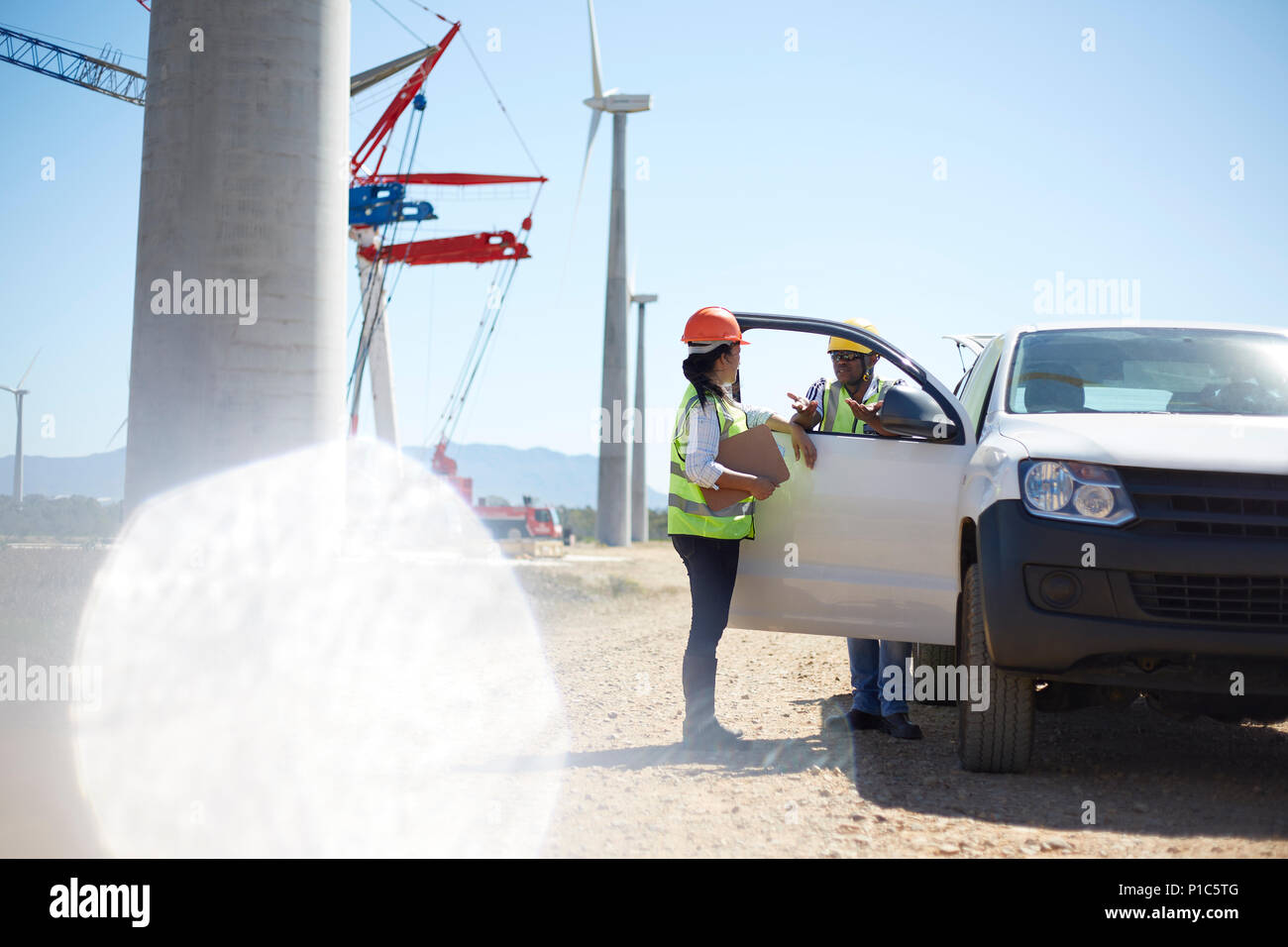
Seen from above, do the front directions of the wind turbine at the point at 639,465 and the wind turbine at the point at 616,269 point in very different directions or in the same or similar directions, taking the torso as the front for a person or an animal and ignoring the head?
same or similar directions

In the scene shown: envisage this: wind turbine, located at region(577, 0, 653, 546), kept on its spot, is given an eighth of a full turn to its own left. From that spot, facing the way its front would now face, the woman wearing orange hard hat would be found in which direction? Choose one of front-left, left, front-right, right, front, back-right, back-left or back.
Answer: front-left

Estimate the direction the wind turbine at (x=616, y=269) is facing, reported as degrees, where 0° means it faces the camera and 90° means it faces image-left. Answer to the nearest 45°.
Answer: approximately 90°

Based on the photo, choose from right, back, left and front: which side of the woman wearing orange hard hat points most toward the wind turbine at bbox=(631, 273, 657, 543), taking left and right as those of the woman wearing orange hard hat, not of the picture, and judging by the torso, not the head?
left

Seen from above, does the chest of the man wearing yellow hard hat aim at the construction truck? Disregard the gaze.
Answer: no

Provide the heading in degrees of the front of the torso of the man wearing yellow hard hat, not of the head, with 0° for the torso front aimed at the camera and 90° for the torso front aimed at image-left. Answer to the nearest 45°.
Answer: approximately 45°

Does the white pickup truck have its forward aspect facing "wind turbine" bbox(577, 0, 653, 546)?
no

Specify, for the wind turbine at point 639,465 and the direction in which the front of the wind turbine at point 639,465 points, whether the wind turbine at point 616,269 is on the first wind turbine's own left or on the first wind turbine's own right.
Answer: on the first wind turbine's own left

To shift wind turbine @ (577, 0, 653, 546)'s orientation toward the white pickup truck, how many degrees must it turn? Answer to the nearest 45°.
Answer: approximately 90° to its left

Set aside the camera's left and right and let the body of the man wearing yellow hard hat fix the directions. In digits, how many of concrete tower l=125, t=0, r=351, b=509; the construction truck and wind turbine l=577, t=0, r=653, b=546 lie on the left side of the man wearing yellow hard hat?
0

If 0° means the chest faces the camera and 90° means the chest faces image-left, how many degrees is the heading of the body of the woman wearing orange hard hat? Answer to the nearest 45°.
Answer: approximately 270°

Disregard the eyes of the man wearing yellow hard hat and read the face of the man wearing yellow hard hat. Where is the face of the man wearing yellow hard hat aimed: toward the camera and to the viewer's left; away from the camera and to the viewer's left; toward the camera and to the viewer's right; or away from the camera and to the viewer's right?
toward the camera and to the viewer's left

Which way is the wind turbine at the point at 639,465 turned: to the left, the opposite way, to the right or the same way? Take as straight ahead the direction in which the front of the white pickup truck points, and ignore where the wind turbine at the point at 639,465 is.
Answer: to the right

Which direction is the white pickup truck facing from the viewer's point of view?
toward the camera

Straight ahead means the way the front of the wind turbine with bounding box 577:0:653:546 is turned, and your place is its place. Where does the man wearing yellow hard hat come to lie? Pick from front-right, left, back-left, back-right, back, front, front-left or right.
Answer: left

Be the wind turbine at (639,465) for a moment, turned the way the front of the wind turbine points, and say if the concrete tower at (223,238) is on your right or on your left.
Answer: on your left

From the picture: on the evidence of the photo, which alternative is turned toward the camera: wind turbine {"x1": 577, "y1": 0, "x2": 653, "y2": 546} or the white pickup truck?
the white pickup truck

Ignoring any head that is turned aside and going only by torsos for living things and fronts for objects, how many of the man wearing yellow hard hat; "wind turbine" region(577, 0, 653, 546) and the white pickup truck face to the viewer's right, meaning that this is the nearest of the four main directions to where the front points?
0

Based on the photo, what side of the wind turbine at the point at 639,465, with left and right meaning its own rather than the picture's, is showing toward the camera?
left
